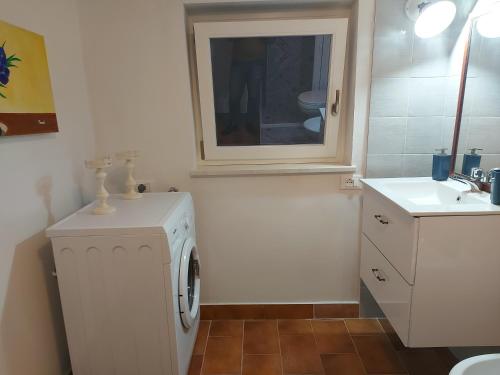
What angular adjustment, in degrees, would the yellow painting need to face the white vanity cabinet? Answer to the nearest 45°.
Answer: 0° — it already faces it

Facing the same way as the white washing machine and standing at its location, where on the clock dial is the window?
The window is roughly at 11 o'clock from the white washing machine.

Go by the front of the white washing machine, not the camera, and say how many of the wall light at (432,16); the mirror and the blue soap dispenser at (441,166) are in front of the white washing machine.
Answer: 3

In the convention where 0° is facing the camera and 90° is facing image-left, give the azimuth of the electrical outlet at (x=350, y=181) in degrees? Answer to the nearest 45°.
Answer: approximately 0°

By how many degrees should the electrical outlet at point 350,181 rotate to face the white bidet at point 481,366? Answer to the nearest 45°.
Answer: approximately 45° to its left

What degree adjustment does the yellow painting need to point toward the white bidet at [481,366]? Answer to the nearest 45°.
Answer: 0° — it already faces it

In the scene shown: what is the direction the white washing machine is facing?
to the viewer's right

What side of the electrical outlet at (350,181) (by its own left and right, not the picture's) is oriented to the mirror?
left

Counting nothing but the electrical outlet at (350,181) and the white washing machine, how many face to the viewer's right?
1
